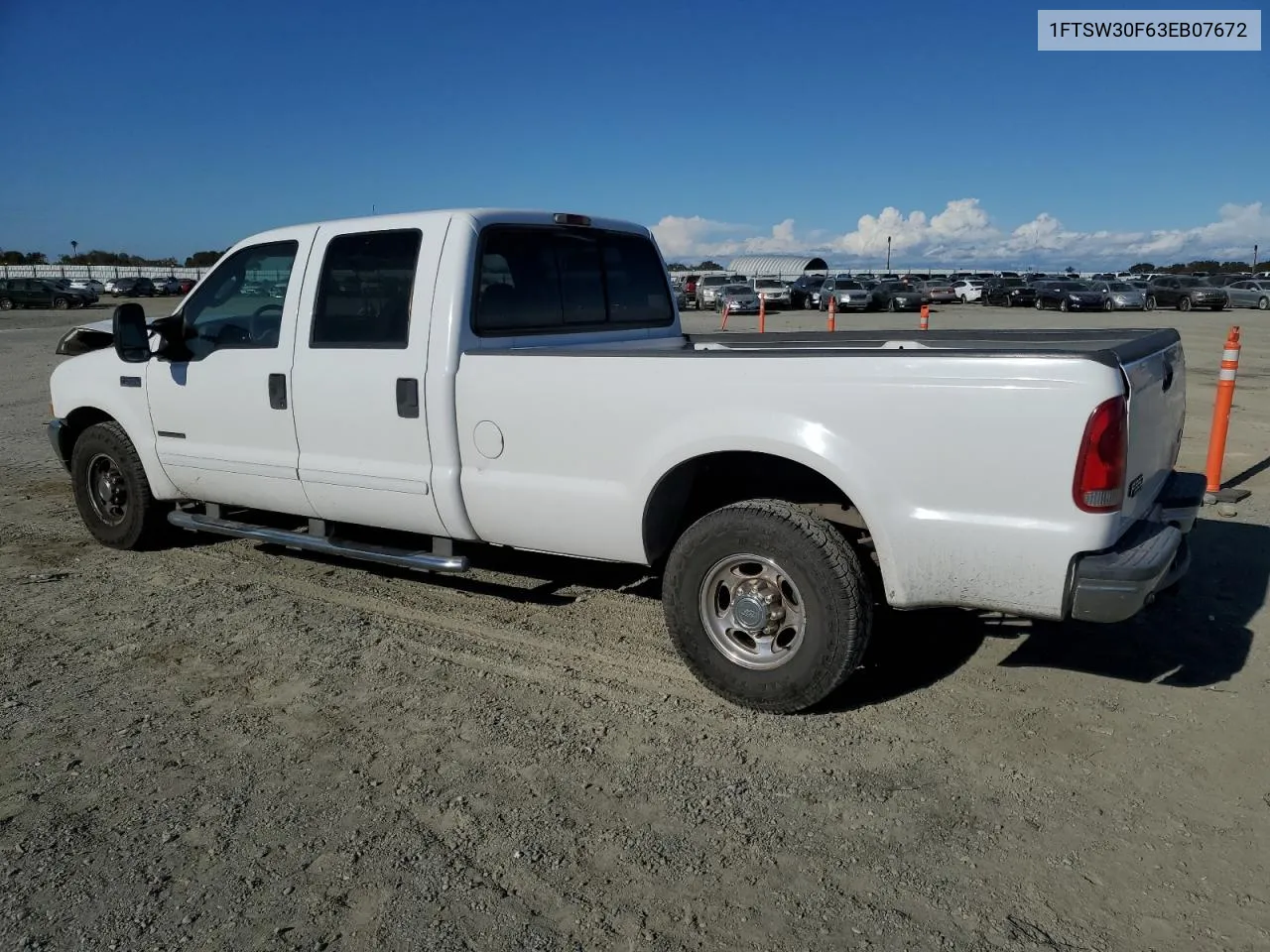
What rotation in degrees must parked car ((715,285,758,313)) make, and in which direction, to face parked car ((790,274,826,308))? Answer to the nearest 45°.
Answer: approximately 90° to its left

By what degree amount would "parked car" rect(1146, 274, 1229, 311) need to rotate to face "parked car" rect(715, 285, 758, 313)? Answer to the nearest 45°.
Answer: approximately 90° to its right

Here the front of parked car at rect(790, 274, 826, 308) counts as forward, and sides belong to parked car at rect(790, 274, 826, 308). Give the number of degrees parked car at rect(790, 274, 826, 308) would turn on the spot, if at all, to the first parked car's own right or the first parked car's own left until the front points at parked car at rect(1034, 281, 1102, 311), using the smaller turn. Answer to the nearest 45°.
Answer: approximately 45° to the first parked car's own left

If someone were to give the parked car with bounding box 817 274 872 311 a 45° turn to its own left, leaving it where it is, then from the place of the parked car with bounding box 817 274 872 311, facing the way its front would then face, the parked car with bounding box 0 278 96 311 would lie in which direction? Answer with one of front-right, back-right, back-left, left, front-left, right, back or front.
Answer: back

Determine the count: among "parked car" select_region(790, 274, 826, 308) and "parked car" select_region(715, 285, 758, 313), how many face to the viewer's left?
0

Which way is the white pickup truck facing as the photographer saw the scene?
facing away from the viewer and to the left of the viewer

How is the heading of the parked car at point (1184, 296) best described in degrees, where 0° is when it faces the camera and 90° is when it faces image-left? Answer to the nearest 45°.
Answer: approximately 315°

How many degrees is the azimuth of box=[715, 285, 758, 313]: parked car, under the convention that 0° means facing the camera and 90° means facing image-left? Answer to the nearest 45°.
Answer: approximately 315°

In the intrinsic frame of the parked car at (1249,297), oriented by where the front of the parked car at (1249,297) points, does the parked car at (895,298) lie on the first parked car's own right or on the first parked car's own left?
on the first parked car's own right

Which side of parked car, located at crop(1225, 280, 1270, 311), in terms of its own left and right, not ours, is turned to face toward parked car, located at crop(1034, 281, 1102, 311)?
right

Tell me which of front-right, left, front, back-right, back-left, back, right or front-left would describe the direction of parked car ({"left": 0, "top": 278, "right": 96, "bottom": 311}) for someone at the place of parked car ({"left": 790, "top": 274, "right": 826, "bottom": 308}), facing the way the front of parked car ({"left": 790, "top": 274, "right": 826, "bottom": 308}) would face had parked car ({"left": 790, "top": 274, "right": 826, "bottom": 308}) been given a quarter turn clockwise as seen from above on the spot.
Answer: front-right
